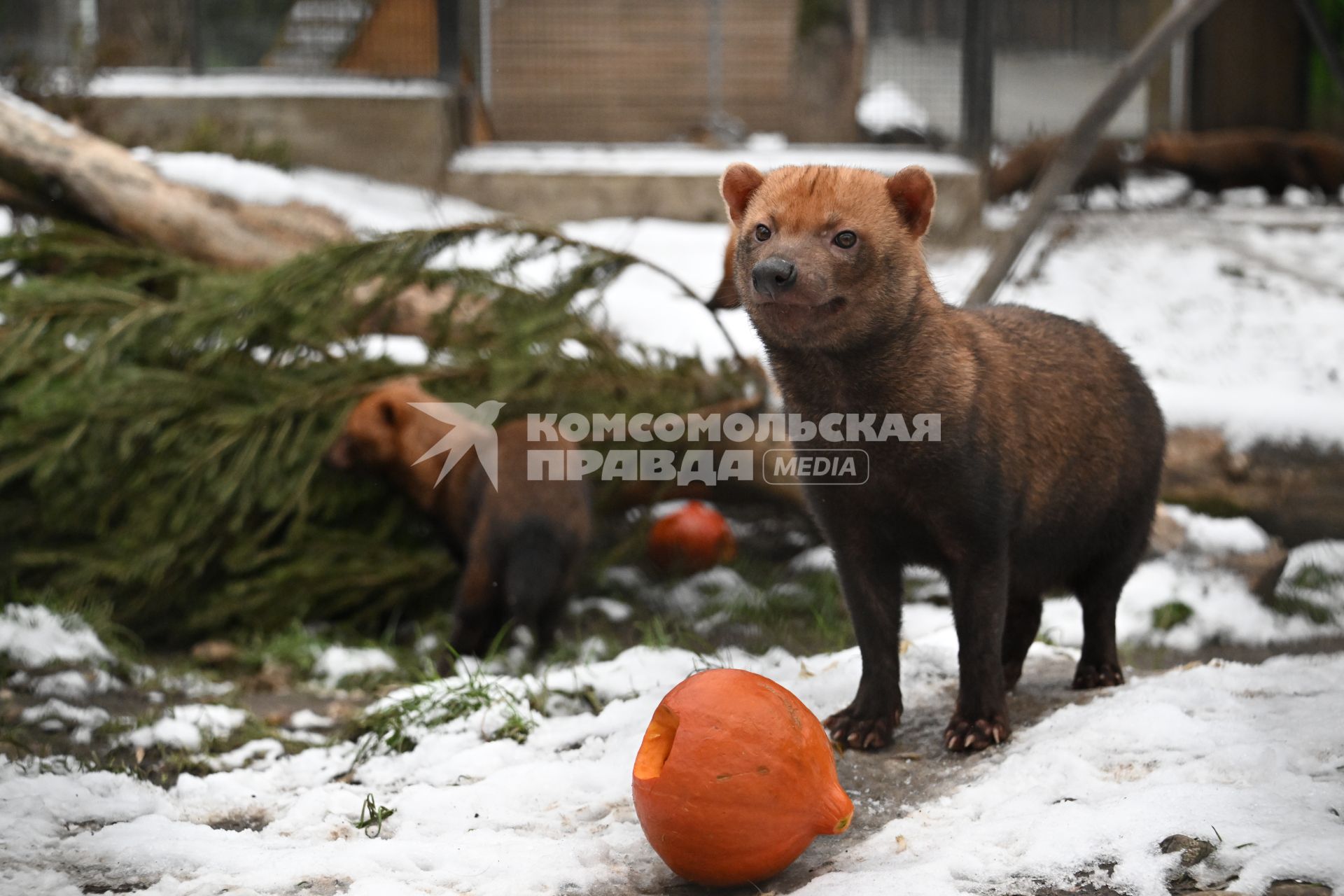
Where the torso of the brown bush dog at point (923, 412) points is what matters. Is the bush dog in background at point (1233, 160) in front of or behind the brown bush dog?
behind

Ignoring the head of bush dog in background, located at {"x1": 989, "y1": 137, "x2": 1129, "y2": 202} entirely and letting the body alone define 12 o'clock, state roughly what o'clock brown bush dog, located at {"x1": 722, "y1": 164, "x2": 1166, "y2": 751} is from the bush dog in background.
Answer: The brown bush dog is roughly at 9 o'clock from the bush dog in background.

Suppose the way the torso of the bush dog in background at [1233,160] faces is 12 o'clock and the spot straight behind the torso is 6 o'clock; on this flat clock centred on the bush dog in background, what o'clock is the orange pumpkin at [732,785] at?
The orange pumpkin is roughly at 9 o'clock from the bush dog in background.

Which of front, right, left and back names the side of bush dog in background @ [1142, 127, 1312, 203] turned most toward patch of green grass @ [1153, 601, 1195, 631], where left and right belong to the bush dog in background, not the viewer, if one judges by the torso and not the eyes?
left

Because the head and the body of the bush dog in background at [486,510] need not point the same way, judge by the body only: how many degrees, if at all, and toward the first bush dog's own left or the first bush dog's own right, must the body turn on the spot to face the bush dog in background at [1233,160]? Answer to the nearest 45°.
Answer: approximately 135° to the first bush dog's own right

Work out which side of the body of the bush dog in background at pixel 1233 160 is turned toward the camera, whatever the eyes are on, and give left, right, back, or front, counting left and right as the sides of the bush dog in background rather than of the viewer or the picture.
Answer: left

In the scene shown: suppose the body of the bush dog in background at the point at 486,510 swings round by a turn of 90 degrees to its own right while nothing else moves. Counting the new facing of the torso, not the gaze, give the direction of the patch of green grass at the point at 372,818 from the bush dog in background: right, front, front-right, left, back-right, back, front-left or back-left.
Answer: back

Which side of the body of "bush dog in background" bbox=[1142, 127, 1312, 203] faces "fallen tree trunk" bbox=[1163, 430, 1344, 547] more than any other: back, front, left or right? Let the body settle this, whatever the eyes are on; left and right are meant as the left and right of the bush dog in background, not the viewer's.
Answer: left

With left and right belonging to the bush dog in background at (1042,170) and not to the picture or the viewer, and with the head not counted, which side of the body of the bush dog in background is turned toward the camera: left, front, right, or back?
left
